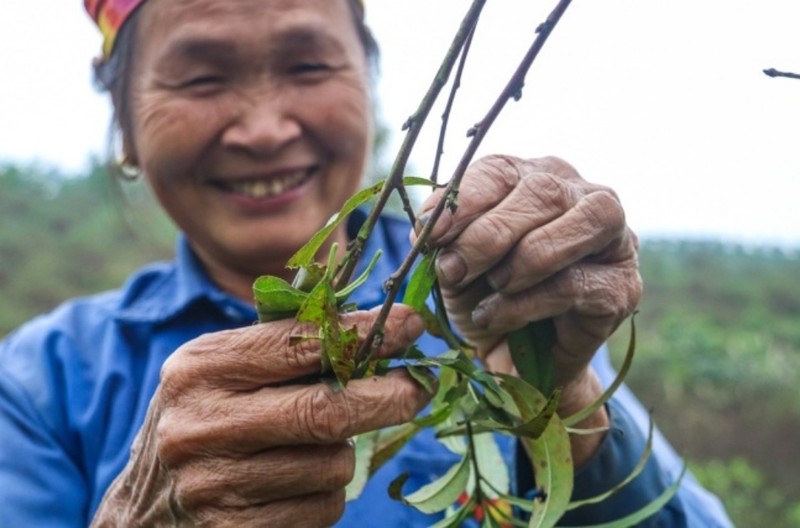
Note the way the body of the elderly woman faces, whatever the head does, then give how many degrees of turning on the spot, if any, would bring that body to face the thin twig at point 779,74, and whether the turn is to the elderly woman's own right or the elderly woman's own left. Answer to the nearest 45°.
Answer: approximately 45° to the elderly woman's own left

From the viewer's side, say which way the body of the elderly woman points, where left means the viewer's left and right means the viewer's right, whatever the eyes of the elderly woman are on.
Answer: facing the viewer

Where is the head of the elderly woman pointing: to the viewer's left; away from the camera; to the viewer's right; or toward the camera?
toward the camera
